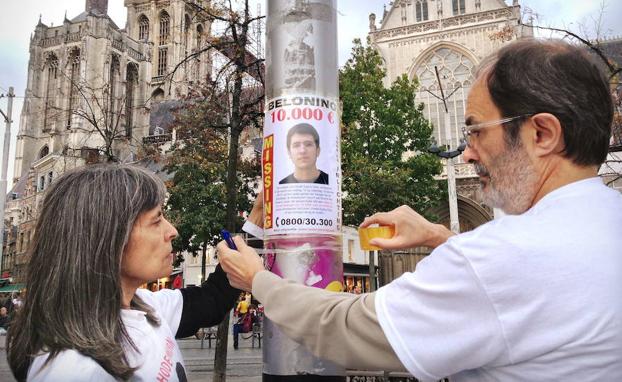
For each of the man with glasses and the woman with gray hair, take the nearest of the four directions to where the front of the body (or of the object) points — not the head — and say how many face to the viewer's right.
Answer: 1

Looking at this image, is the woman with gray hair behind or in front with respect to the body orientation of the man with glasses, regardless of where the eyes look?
in front

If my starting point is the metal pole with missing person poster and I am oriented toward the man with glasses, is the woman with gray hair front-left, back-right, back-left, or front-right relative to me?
front-right

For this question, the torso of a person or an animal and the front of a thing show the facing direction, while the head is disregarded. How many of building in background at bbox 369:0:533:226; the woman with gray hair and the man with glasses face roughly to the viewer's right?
1

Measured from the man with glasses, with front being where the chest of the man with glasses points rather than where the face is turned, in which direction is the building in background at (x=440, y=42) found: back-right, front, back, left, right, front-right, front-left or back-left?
front-right

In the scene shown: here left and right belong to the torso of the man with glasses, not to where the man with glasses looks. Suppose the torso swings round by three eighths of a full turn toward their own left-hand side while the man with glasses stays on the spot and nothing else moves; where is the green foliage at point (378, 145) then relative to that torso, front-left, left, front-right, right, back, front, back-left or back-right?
back

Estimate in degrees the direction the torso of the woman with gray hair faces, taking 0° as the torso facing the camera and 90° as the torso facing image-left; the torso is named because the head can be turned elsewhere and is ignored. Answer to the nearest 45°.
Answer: approximately 270°

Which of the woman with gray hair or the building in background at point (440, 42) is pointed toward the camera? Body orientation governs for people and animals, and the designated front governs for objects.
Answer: the building in background

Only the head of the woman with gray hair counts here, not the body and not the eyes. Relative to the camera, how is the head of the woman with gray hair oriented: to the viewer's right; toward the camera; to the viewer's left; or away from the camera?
to the viewer's right

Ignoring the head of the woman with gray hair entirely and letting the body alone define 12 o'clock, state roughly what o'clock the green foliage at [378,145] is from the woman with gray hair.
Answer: The green foliage is roughly at 10 o'clock from the woman with gray hair.

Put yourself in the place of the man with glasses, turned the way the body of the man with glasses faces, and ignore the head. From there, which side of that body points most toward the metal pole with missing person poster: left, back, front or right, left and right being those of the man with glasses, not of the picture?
front

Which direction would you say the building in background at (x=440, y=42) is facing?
toward the camera

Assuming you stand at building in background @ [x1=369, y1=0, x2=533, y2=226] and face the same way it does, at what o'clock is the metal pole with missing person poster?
The metal pole with missing person poster is roughly at 12 o'clock from the building in background.

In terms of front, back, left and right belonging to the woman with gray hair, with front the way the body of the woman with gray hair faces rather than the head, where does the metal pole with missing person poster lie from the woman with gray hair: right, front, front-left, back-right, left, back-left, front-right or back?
front-left

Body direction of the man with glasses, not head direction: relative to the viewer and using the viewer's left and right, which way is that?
facing away from the viewer and to the left of the viewer

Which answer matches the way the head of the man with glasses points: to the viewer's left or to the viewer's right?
to the viewer's left
